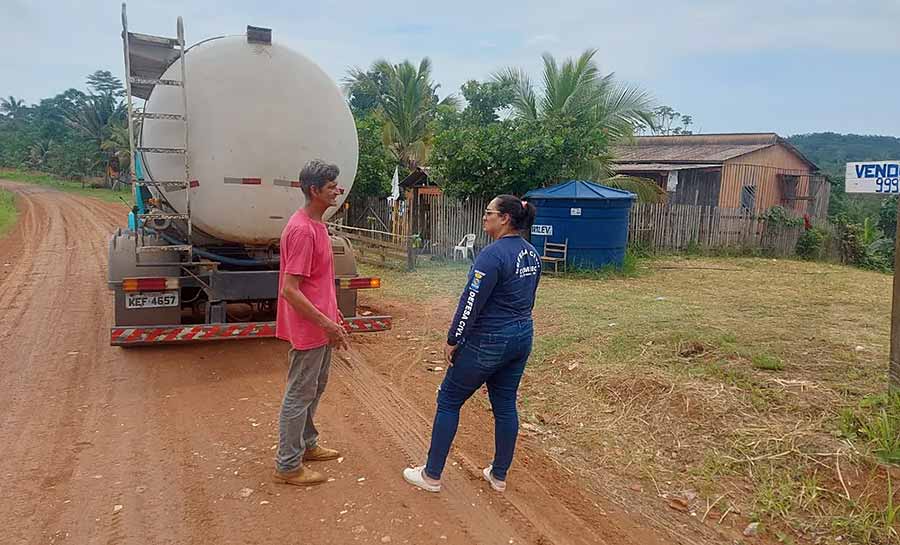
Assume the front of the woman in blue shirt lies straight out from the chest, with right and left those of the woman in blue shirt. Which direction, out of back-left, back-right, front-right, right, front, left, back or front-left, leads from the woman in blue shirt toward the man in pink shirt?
front-left

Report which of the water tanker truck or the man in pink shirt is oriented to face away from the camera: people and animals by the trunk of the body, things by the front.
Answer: the water tanker truck

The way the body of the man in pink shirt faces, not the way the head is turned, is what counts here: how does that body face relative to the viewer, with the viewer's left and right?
facing to the right of the viewer

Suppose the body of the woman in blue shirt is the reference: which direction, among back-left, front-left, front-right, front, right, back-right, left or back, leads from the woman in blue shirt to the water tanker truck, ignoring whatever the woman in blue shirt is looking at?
front

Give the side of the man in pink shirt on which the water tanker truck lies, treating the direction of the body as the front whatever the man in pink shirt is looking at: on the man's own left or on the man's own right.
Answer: on the man's own left

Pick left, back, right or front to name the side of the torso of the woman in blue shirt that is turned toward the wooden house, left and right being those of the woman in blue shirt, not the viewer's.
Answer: right

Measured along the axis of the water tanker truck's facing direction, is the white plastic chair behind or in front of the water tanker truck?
in front

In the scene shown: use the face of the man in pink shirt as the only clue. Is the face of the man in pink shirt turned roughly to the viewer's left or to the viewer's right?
to the viewer's right

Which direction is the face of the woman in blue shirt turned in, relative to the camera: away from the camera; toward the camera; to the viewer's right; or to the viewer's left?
to the viewer's left

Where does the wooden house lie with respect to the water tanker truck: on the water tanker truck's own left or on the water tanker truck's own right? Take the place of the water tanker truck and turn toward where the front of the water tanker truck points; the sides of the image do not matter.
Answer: on the water tanker truck's own right

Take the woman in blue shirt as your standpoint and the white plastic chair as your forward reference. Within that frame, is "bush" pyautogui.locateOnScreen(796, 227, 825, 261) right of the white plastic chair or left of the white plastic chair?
right

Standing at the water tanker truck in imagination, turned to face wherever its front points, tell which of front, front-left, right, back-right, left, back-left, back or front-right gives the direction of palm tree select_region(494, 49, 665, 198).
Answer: front-right

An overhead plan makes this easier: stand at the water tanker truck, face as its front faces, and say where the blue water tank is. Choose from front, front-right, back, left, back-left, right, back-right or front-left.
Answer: front-right

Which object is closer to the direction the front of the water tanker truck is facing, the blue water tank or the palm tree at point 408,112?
the palm tree

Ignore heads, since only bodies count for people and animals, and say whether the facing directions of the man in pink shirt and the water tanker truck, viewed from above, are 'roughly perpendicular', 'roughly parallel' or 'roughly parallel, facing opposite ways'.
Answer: roughly perpendicular

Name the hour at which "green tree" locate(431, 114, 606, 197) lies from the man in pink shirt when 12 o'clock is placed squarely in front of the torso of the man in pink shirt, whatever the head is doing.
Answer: The green tree is roughly at 10 o'clock from the man in pink shirt.

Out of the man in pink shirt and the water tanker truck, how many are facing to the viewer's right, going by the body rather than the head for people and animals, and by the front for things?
1

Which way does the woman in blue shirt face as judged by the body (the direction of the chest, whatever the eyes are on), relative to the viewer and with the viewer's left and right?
facing away from the viewer and to the left of the viewer

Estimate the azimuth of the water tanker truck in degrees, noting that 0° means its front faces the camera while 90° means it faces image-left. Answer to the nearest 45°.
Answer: approximately 180°
